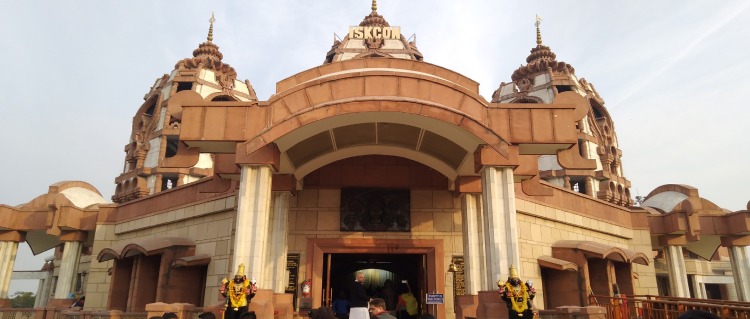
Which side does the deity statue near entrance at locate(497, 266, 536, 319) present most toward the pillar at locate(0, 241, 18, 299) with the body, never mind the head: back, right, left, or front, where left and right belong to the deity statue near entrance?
right

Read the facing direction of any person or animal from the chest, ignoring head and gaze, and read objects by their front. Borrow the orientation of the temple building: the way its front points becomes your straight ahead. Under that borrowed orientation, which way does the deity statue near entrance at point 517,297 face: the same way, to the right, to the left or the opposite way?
the same way

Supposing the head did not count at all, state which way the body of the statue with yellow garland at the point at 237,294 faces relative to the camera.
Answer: toward the camera

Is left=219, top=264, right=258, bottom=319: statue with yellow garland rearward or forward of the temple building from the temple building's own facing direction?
forward

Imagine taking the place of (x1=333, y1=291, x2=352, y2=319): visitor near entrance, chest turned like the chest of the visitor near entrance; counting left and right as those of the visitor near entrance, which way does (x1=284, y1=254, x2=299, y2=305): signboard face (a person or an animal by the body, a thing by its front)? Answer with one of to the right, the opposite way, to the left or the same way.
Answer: the opposite way

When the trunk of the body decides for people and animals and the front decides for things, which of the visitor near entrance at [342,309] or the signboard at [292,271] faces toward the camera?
the signboard

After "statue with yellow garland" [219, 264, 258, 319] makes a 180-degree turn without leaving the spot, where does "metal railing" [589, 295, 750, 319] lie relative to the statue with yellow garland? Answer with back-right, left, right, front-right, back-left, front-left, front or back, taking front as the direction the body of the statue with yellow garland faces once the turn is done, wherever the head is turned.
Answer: right

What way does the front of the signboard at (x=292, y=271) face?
toward the camera

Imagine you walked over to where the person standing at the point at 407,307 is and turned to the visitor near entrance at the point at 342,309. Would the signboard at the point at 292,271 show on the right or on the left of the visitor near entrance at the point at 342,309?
right

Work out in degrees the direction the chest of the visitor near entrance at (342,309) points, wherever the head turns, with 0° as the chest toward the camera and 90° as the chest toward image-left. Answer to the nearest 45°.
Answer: approximately 180°

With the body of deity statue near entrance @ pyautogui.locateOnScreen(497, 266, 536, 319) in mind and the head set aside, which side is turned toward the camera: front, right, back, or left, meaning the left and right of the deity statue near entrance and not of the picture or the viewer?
front
